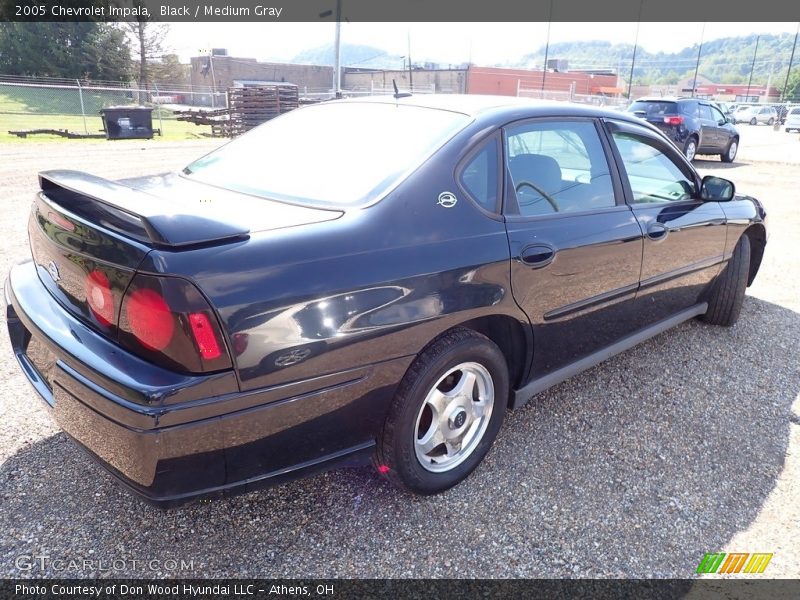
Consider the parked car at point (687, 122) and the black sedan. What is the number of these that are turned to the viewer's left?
0

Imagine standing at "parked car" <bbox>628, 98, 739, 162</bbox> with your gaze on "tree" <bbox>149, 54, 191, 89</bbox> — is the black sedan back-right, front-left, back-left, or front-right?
back-left

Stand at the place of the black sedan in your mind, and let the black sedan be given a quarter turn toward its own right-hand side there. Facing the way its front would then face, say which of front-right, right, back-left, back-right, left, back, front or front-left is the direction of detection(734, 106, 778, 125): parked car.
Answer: left

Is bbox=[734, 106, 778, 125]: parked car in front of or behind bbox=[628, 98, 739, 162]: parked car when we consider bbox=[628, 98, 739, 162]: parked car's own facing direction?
in front

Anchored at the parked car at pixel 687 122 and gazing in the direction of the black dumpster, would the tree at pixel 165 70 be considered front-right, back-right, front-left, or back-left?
front-right

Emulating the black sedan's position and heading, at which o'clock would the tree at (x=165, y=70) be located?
The tree is roughly at 10 o'clock from the black sedan.

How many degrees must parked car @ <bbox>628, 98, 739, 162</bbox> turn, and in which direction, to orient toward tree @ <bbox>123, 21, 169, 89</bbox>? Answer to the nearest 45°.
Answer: approximately 90° to its left

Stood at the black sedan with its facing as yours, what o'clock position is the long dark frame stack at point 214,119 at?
The long dark frame stack is roughly at 10 o'clock from the black sedan.

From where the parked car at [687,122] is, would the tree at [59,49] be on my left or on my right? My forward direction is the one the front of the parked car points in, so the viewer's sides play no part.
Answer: on my left

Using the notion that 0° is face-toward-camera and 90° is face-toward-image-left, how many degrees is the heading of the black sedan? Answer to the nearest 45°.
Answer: approximately 225°

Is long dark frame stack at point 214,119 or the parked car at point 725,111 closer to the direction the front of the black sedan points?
the parked car

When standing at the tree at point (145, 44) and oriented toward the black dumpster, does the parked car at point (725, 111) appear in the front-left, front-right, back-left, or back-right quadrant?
front-left

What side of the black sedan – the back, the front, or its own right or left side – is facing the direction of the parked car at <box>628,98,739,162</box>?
front

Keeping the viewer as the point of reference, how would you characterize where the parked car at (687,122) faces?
facing away from the viewer and to the right of the viewer
